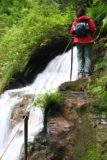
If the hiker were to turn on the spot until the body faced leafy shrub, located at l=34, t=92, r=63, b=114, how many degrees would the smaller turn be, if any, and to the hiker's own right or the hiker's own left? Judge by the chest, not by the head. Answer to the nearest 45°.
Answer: approximately 180°

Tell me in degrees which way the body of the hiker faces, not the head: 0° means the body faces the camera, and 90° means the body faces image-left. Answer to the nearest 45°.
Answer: approximately 180°

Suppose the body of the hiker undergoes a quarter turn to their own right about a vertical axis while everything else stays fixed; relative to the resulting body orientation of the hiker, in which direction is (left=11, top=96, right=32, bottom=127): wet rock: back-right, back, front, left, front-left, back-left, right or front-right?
back-right
